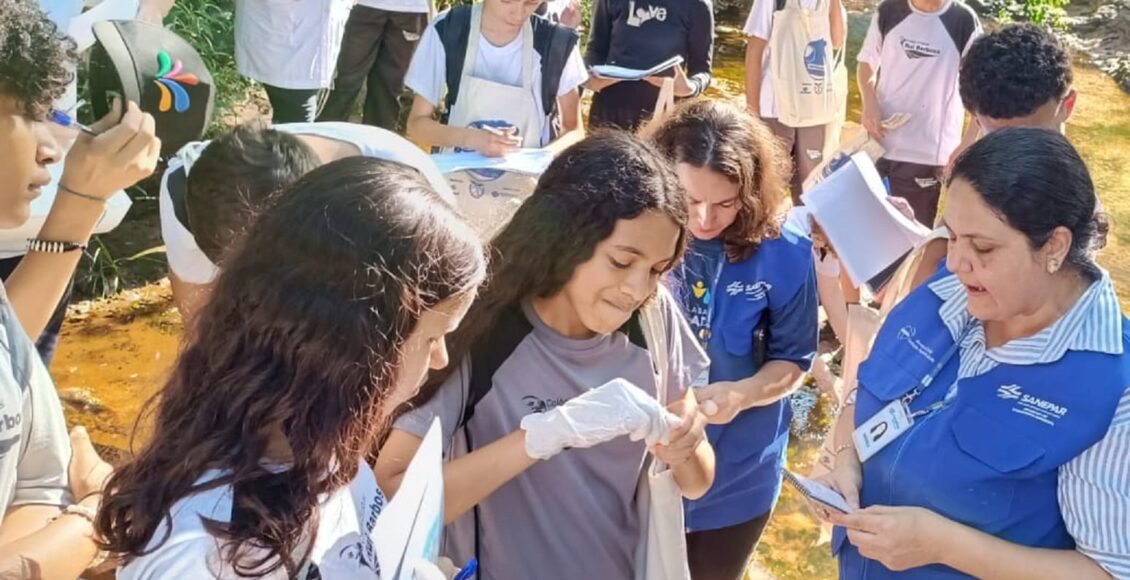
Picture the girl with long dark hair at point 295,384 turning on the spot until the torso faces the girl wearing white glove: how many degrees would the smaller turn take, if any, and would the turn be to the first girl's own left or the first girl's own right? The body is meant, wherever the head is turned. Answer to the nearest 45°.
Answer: approximately 45° to the first girl's own left

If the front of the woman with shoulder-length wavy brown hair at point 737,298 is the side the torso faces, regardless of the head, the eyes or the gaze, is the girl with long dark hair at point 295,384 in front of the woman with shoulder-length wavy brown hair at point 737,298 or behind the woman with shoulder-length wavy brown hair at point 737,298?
in front

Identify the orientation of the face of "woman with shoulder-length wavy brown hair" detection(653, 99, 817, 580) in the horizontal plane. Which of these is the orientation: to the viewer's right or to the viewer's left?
to the viewer's left

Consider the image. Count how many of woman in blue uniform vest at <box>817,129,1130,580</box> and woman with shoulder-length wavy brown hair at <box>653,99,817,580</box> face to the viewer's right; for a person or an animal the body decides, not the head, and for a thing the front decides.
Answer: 0

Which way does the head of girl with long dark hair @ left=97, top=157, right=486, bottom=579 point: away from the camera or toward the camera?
away from the camera

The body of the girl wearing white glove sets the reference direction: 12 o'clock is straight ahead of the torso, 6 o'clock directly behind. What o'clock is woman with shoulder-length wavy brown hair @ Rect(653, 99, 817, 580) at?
The woman with shoulder-length wavy brown hair is roughly at 9 o'clock from the girl wearing white glove.

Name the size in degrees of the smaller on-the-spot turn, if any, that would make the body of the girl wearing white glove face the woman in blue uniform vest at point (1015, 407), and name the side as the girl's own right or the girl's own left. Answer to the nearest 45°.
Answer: approximately 45° to the girl's own left

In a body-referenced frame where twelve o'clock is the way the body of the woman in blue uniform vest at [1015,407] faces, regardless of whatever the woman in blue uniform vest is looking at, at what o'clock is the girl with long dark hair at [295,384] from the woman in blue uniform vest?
The girl with long dark hair is roughly at 12 o'clock from the woman in blue uniform vest.

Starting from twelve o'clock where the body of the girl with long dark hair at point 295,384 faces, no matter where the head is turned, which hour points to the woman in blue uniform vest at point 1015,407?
The woman in blue uniform vest is roughly at 12 o'clock from the girl with long dark hair.

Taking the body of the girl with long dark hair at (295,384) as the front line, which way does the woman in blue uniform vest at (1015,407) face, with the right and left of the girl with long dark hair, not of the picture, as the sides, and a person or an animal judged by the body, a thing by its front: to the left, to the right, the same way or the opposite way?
the opposite way

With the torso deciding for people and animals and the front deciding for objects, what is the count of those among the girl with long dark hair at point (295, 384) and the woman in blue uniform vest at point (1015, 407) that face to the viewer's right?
1

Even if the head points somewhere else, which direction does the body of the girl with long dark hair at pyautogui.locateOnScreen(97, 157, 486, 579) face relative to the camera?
to the viewer's right

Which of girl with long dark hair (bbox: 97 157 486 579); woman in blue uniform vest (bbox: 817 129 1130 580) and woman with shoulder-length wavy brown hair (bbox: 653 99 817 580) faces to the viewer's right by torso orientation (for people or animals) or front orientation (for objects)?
girl with long dark hair (bbox: 97 157 486 579)

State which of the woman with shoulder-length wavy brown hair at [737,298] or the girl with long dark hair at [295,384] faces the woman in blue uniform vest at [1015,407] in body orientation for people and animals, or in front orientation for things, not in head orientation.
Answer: the girl with long dark hair at [295,384]
